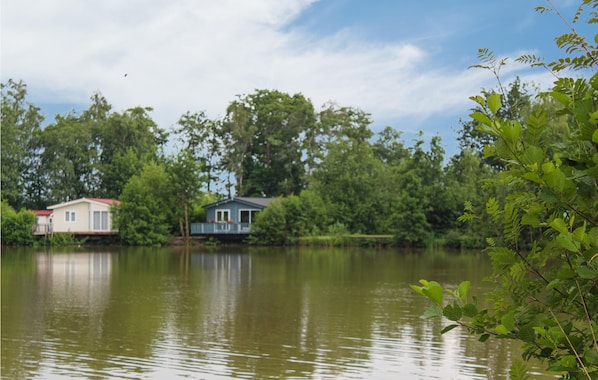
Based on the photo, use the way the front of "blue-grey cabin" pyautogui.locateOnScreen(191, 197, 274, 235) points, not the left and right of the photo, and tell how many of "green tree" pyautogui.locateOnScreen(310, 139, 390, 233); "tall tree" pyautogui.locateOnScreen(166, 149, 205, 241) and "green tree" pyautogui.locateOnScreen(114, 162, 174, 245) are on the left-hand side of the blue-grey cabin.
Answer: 1

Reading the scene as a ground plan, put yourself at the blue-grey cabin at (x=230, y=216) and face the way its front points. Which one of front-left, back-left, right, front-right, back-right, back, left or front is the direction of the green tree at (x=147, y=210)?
right

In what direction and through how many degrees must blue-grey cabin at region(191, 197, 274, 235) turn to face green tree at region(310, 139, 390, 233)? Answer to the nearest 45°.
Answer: approximately 90° to its left

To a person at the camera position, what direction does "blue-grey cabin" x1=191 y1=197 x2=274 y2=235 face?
facing the viewer

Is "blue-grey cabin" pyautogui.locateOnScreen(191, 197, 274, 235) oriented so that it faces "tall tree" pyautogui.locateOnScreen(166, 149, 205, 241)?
no

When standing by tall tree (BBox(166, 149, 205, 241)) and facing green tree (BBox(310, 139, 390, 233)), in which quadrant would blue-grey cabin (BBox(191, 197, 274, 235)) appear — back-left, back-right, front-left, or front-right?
front-left
